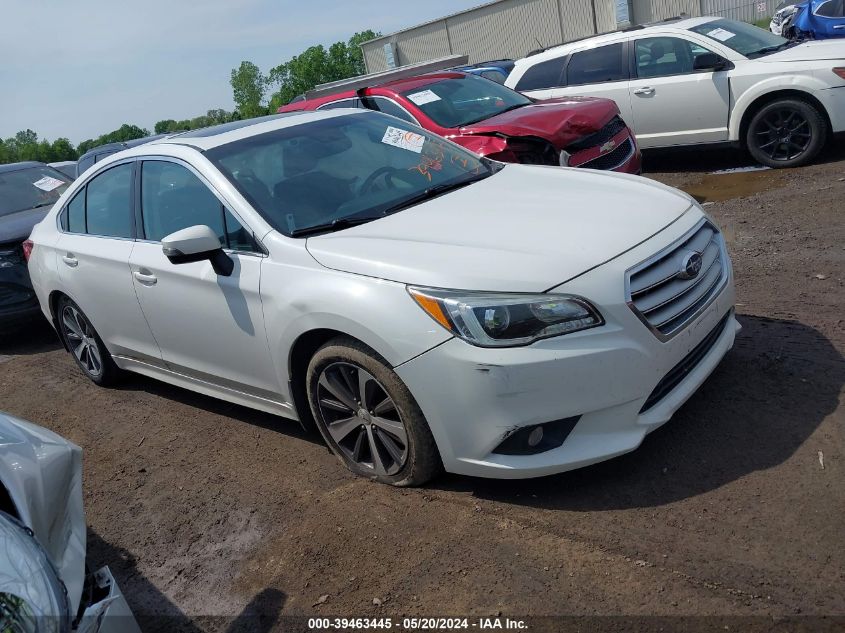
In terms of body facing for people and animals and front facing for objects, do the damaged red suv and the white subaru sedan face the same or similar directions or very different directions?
same or similar directions

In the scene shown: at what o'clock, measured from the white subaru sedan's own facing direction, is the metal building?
The metal building is roughly at 8 o'clock from the white subaru sedan.

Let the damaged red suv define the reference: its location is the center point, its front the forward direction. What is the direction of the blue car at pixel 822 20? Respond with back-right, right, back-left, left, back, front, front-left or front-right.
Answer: left

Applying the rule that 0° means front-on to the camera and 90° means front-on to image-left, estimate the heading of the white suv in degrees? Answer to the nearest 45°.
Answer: approximately 315°

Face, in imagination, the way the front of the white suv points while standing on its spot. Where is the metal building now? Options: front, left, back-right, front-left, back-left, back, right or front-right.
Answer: back-left

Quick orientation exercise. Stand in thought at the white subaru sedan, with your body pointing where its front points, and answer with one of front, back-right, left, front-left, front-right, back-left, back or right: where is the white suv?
left

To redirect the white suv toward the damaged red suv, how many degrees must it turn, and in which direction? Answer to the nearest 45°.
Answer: approximately 90° to its right

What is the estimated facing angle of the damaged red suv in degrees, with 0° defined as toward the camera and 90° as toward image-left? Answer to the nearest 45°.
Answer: approximately 315°

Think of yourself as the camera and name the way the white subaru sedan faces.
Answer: facing the viewer and to the right of the viewer

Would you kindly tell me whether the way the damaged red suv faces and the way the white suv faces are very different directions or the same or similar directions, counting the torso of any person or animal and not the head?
same or similar directions

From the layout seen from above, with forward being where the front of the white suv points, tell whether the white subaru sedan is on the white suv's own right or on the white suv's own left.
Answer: on the white suv's own right

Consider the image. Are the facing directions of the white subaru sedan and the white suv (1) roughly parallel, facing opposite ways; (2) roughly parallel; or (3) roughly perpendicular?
roughly parallel

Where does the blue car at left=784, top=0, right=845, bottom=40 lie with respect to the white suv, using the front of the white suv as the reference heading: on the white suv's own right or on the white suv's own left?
on the white suv's own left

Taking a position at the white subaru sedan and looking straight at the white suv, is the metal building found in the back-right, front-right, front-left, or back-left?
front-left

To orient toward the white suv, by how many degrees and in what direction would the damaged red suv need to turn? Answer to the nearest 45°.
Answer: approximately 90° to its left

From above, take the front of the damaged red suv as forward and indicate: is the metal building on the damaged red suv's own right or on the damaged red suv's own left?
on the damaged red suv's own left
